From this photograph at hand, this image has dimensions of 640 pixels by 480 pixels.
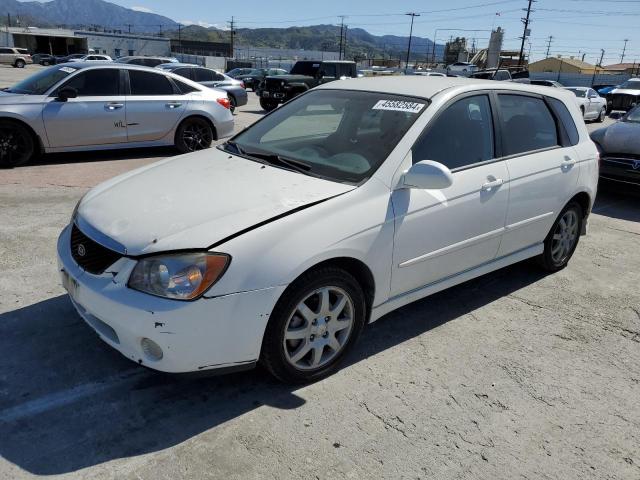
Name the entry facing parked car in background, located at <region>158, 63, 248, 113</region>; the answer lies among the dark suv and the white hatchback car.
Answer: the dark suv

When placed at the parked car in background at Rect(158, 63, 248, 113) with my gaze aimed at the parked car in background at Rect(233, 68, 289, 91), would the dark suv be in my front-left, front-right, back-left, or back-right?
front-right

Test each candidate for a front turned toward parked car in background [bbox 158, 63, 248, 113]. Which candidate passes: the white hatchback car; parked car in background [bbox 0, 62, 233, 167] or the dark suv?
the dark suv

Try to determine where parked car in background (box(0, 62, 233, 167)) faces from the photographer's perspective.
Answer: facing to the left of the viewer

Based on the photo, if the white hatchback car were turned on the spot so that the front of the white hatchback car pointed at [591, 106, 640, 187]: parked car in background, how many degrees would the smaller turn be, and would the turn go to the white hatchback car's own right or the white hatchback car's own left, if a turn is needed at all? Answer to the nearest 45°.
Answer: approximately 180°

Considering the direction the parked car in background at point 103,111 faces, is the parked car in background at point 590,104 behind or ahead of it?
behind

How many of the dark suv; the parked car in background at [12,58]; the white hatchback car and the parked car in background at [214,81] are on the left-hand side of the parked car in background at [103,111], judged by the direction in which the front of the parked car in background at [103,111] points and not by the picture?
1

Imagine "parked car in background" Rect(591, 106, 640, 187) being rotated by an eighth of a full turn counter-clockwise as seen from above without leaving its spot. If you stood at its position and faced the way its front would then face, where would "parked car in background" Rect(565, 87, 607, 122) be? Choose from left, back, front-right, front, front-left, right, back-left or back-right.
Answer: back

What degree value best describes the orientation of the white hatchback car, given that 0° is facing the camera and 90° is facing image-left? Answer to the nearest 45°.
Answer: approximately 45°

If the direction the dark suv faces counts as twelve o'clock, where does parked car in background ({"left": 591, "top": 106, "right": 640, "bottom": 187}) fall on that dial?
The parked car in background is roughly at 10 o'clock from the dark suv.

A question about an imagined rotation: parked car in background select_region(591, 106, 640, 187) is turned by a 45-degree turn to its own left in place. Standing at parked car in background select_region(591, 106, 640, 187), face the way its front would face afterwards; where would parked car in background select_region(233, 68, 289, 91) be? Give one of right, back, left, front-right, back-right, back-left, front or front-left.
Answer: back-right

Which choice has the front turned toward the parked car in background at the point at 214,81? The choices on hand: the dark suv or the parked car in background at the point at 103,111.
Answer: the dark suv

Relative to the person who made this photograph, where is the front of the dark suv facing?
facing the viewer and to the left of the viewer

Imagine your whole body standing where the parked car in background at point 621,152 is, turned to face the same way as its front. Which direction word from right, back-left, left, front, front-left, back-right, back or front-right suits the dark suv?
right

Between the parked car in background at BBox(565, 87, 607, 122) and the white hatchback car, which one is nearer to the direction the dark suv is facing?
the white hatchback car
